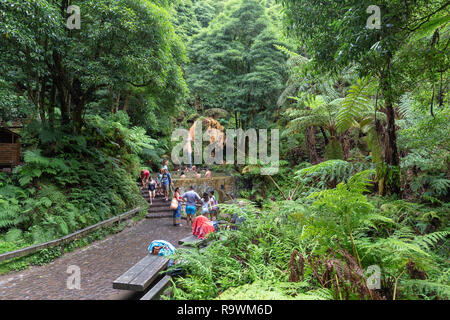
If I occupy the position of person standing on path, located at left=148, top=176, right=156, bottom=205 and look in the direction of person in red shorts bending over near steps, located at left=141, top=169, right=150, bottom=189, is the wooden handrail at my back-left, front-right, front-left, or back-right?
back-left

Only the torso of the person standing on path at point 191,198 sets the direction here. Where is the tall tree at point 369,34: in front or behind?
behind
